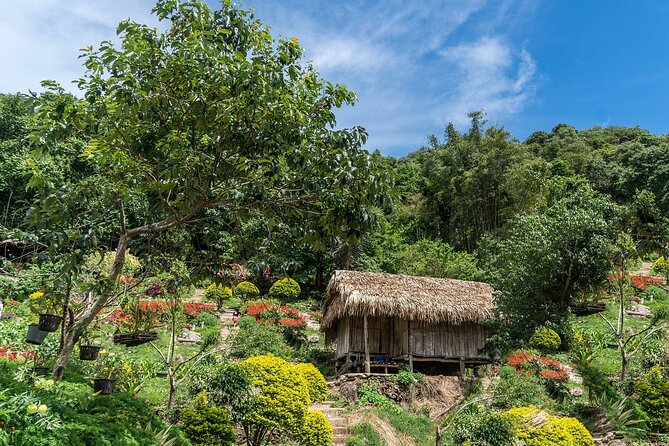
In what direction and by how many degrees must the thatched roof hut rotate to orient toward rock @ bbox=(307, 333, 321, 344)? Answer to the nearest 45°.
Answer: approximately 135° to its right

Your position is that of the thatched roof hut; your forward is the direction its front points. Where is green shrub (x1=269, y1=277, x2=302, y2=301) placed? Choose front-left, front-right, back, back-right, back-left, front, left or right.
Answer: back-right

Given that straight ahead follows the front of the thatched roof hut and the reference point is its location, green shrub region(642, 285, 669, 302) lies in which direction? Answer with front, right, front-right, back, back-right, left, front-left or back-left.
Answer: back-left

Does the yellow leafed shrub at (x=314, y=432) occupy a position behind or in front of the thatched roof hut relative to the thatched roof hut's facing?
in front

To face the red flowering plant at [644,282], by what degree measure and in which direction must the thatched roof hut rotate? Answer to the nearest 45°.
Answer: approximately 135° to its left

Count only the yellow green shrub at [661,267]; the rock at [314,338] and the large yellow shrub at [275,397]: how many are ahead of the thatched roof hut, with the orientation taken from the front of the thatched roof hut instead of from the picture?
1

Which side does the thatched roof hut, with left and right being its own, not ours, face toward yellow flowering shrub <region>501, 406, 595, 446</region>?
front

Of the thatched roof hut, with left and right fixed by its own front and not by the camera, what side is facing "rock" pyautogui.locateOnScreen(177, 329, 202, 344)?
right

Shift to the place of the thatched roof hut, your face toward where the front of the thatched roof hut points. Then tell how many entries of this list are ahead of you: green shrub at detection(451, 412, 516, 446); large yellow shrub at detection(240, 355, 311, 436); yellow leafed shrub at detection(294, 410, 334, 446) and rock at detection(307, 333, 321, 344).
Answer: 3

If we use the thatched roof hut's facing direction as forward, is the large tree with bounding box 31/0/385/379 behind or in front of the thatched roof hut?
in front

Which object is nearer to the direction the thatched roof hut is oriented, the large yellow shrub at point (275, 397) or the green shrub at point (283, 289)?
the large yellow shrub

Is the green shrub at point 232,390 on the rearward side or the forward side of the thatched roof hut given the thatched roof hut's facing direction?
on the forward side

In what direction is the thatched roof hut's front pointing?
toward the camera

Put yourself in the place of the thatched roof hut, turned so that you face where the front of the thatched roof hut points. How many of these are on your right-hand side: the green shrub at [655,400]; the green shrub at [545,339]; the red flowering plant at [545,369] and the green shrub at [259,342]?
1
